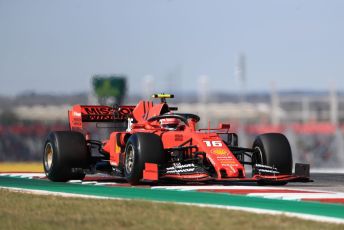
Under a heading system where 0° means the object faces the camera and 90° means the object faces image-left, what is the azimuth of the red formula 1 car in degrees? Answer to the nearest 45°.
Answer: approximately 315°
